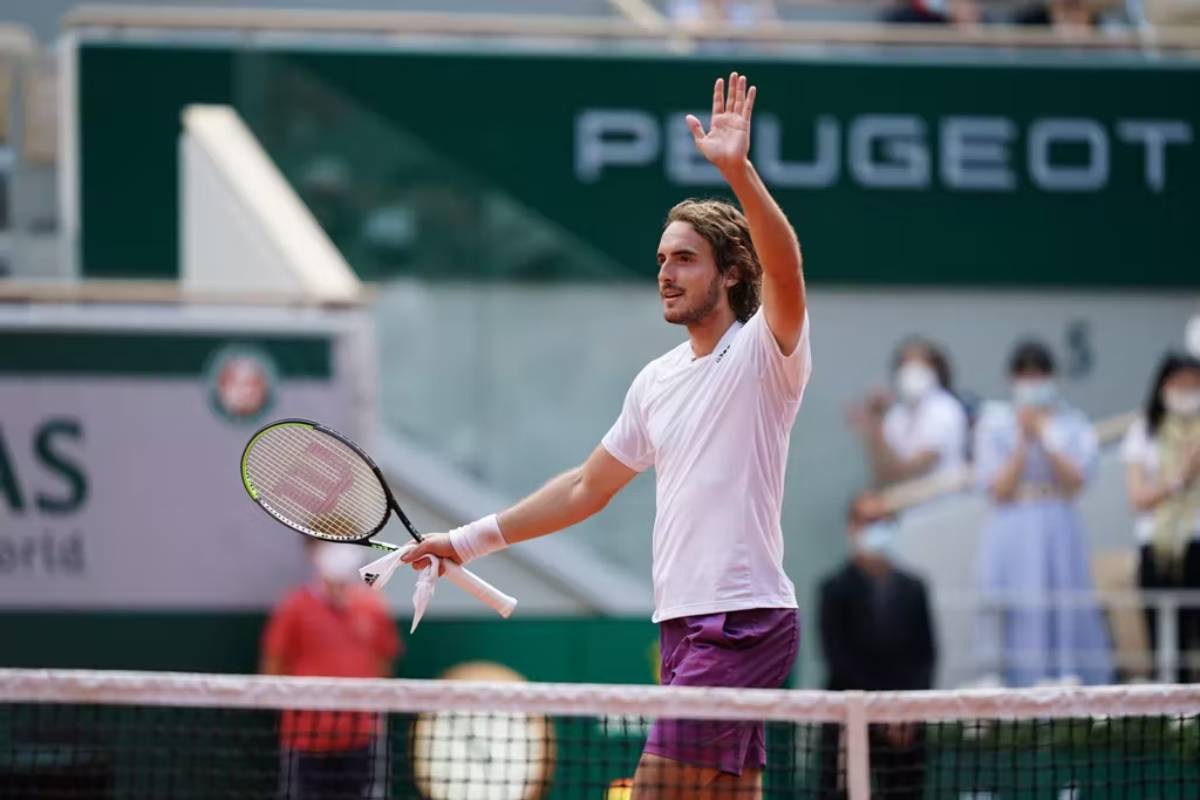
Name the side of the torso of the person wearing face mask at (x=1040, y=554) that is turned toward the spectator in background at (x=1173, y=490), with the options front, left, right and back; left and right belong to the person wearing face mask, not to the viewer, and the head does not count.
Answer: left

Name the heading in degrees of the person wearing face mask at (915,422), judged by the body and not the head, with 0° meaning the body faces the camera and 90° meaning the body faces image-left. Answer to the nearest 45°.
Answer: approximately 45°

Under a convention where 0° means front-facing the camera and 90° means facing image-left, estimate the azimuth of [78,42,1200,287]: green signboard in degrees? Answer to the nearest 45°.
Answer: approximately 0°

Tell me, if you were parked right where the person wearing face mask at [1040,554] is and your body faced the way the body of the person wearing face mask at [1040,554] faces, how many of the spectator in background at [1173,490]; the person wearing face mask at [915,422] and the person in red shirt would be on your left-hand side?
1

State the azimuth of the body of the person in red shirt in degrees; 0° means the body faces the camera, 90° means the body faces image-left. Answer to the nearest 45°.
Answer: approximately 0°

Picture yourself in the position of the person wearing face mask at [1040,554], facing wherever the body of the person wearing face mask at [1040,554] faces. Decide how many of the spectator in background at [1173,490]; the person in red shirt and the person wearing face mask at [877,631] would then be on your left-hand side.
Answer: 1

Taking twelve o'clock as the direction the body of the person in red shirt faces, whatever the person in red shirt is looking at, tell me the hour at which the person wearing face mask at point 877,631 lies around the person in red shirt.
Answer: The person wearing face mask is roughly at 9 o'clock from the person in red shirt.
